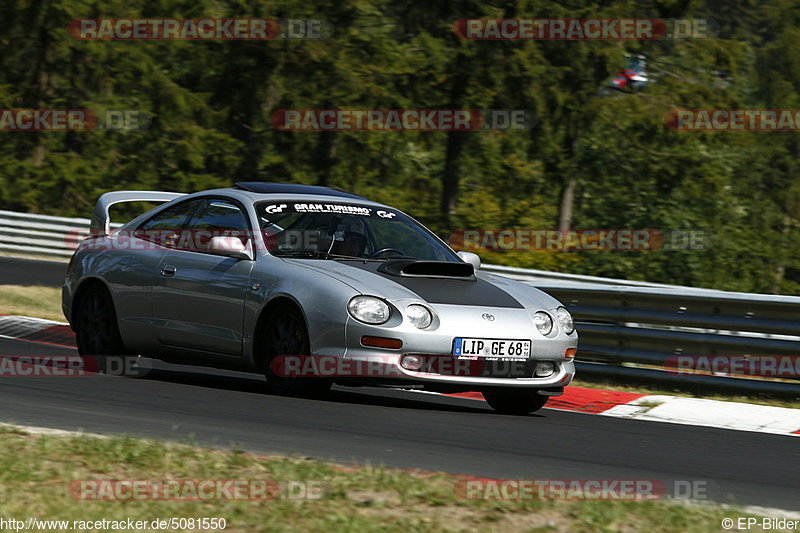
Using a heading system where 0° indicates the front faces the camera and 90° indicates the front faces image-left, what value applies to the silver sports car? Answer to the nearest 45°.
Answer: approximately 315°

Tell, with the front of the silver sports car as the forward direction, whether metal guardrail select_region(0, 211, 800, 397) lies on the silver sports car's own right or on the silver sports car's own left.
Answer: on the silver sports car's own left

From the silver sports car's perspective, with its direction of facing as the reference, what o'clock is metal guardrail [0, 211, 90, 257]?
The metal guardrail is roughly at 7 o'clock from the silver sports car.
